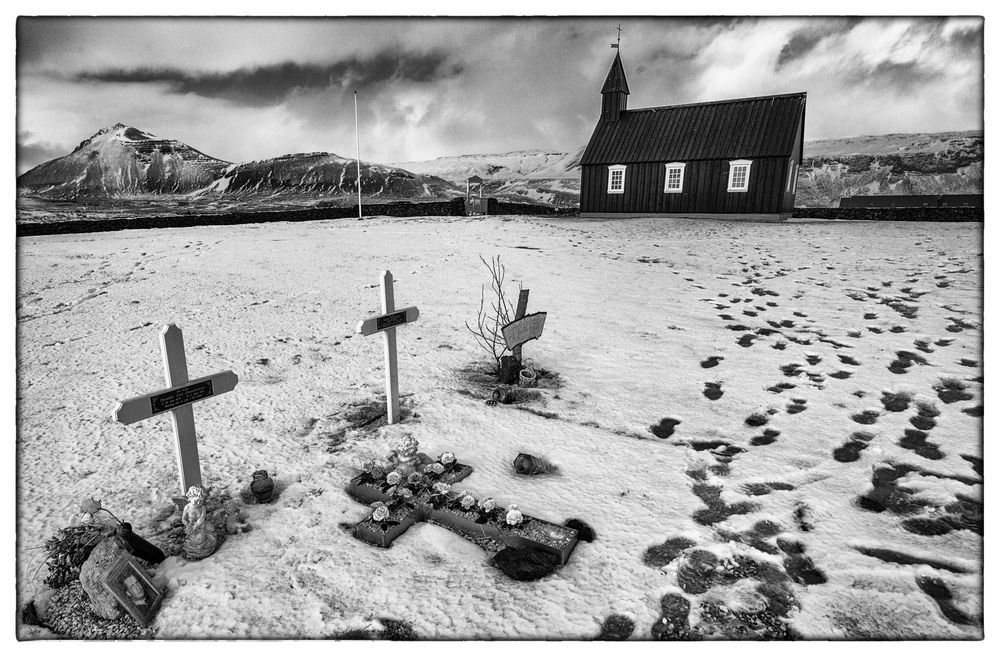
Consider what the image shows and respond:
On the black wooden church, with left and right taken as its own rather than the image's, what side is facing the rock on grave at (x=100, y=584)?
left

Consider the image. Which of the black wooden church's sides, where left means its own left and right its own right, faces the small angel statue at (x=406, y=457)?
left

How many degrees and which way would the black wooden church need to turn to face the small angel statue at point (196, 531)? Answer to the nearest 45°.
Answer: approximately 90° to its left

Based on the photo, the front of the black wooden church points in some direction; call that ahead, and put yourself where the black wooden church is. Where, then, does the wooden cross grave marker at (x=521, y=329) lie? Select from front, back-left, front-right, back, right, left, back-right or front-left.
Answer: left

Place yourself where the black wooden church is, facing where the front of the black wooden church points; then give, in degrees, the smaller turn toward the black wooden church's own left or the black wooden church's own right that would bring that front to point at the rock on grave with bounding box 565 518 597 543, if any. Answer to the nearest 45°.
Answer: approximately 90° to the black wooden church's own left

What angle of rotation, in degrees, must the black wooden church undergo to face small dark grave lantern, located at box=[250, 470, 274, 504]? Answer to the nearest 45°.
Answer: approximately 90° to its left

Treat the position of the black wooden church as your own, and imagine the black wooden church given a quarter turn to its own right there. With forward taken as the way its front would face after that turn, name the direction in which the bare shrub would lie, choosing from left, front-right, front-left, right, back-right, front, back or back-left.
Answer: back

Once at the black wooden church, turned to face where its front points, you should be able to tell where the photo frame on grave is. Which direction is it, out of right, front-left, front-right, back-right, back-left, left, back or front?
left

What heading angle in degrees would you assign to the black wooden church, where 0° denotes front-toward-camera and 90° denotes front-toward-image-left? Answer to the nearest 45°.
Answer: approximately 90°
